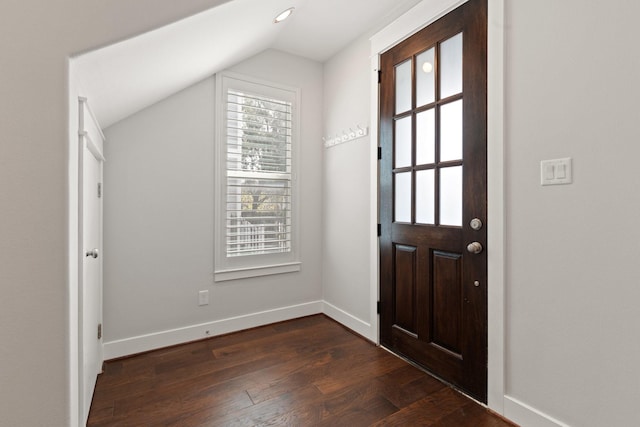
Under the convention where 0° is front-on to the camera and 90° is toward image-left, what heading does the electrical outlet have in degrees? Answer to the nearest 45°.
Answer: approximately 0°

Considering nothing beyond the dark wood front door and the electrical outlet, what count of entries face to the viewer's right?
0

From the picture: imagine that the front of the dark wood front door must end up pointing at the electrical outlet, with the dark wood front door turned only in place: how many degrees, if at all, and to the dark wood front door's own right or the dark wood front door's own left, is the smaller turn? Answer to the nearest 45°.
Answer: approximately 45° to the dark wood front door's own right

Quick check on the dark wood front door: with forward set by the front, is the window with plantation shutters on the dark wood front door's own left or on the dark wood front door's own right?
on the dark wood front door's own right

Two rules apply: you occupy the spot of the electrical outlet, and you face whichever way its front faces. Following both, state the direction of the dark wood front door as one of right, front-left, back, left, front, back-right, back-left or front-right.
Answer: front-left

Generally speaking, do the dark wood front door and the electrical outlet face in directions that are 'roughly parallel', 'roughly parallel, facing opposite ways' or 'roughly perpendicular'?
roughly perpendicular

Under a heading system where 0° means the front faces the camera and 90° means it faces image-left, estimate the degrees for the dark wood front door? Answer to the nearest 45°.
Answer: approximately 45°
